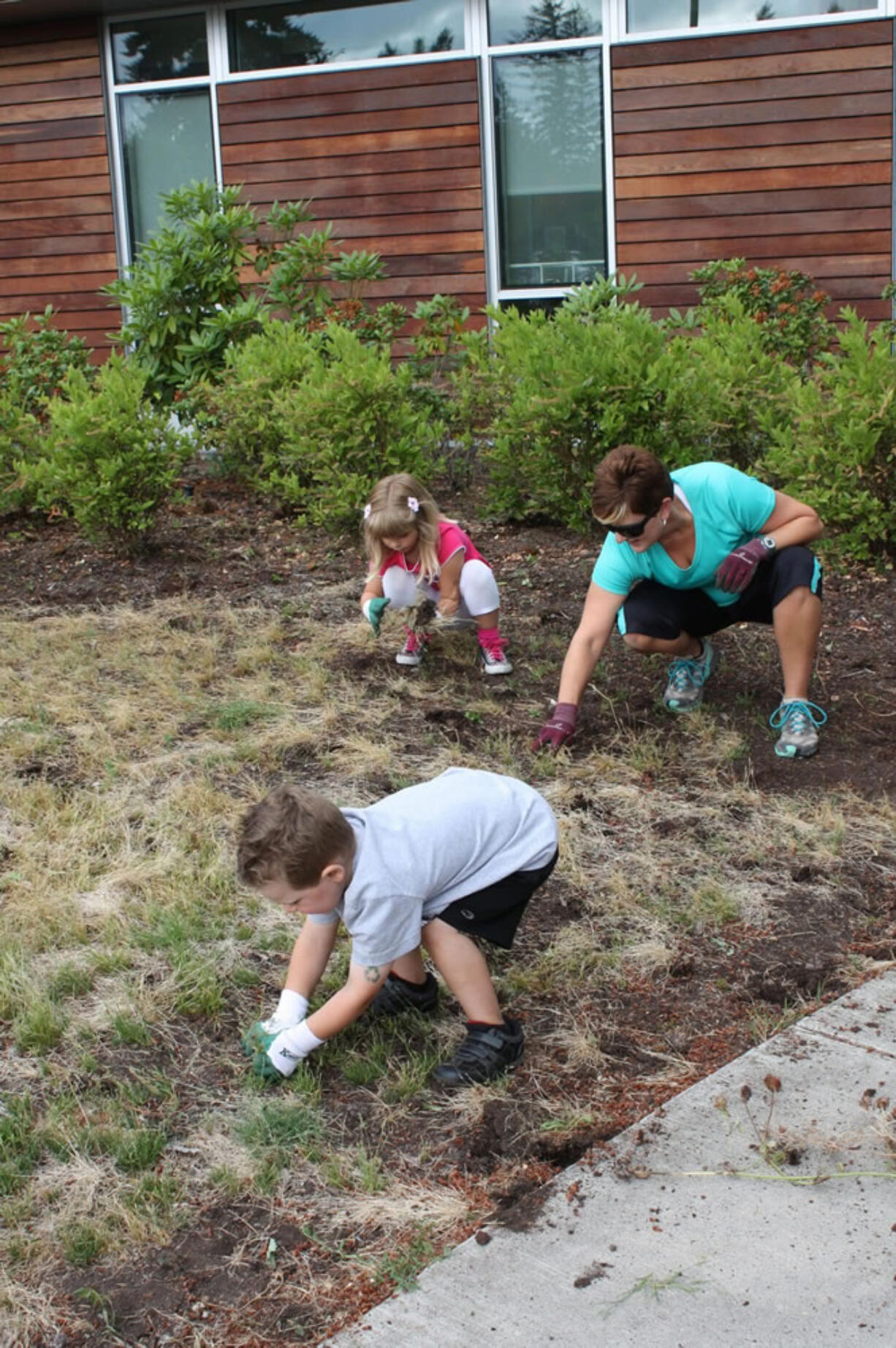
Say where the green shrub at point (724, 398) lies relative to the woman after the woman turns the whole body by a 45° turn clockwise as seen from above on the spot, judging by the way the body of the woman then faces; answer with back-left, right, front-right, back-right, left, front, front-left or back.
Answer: right

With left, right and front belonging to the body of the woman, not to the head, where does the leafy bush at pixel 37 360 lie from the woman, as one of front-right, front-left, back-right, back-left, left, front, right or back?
right

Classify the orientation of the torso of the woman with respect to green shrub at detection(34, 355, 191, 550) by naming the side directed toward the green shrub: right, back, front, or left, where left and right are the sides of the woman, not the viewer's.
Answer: right

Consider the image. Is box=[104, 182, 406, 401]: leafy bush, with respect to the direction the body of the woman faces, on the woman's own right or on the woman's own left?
on the woman's own right

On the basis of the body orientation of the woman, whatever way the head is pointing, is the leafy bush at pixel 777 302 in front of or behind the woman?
behind

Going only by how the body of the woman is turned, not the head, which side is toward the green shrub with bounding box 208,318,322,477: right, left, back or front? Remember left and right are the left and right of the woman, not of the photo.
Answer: right

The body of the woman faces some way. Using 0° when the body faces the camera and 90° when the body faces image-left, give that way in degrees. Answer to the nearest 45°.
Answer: approximately 45°

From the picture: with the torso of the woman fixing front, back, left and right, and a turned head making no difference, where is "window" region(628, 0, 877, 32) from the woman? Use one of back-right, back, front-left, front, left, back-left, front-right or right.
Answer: back-right

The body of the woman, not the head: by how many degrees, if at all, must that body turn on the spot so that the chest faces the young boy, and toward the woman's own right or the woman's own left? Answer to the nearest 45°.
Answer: approximately 45° to the woman's own left

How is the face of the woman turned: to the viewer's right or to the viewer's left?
to the viewer's left

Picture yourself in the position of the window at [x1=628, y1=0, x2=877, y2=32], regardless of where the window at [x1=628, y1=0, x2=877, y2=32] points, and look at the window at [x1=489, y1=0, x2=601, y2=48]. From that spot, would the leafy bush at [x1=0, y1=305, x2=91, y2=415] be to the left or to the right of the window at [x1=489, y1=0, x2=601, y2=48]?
left

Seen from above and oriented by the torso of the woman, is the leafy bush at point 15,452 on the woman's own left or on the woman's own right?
on the woman's own right

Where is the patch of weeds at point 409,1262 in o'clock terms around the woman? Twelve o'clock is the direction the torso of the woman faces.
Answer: The patch of weeds is roughly at 11 o'clock from the woman.
